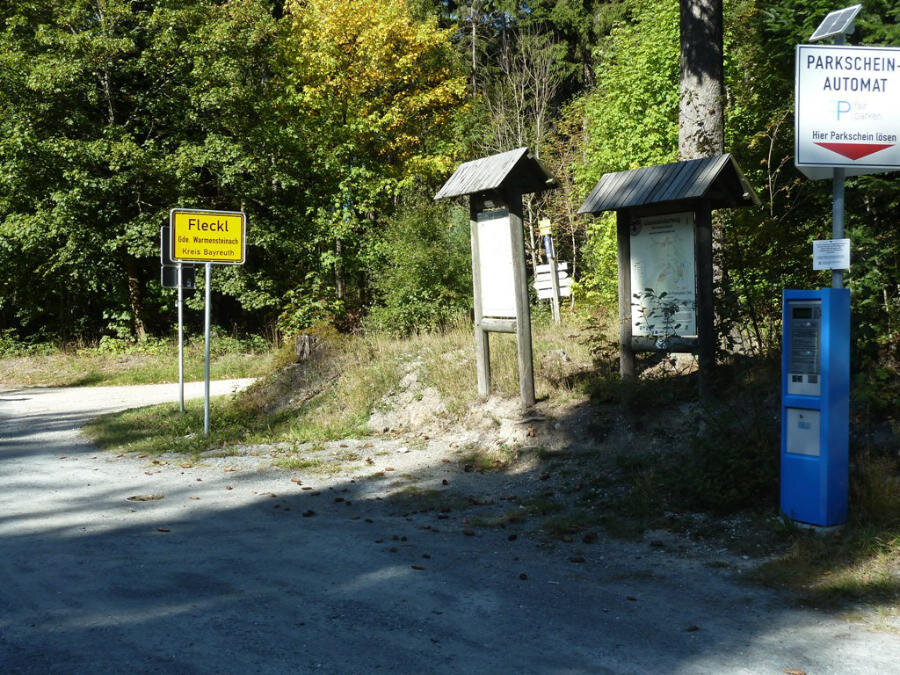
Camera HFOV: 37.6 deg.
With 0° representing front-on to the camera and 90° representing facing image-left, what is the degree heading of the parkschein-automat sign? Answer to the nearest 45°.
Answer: approximately 0°

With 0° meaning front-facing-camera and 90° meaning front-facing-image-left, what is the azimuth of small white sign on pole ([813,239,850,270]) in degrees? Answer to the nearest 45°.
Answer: approximately 0°

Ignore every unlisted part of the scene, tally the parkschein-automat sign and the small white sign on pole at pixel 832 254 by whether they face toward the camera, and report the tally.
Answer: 2

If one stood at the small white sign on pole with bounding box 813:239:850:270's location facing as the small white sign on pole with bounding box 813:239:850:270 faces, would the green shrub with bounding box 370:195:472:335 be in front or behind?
behind
